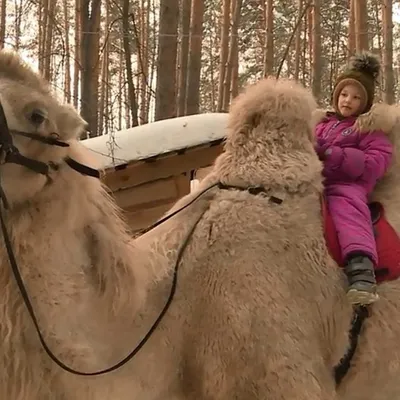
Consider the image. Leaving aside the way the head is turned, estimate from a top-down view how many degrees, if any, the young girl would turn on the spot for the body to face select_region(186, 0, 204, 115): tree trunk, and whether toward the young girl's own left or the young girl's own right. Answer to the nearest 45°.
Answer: approximately 135° to the young girl's own right

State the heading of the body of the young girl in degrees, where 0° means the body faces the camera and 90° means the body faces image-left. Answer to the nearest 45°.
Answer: approximately 45°

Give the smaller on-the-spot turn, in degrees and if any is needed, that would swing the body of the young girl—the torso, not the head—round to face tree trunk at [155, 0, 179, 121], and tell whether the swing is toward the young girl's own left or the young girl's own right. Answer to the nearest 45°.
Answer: approximately 90° to the young girl's own right

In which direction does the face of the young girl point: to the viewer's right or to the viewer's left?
to the viewer's left

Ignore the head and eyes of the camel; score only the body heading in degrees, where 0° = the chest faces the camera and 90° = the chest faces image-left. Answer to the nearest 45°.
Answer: approximately 90°

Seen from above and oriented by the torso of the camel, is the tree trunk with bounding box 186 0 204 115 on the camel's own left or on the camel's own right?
on the camel's own right

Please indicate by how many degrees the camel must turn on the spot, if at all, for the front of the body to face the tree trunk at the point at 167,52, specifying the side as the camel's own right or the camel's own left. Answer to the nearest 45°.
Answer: approximately 90° to the camel's own right

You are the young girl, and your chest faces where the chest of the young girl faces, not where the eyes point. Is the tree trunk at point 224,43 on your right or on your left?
on your right

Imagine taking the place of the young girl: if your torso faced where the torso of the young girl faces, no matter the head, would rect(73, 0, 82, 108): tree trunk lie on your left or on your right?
on your right

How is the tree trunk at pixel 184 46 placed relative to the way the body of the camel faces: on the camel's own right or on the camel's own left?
on the camel's own right
